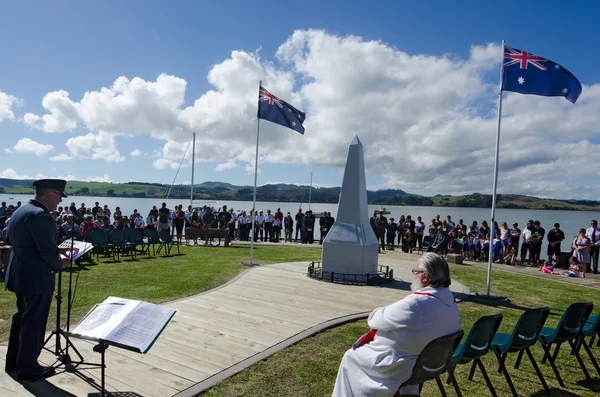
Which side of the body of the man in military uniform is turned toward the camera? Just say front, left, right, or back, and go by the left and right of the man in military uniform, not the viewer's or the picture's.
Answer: right

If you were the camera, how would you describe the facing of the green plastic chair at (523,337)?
facing away from the viewer and to the left of the viewer

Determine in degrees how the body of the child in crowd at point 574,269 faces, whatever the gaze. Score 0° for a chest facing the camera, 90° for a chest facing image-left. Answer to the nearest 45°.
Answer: approximately 45°

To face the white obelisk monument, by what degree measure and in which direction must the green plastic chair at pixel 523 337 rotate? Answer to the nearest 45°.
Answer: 0° — it already faces it

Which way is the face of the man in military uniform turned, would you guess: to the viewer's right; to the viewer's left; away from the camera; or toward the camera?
to the viewer's right

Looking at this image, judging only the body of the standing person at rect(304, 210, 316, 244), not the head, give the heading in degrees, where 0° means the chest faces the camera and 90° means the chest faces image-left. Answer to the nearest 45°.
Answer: approximately 0°
